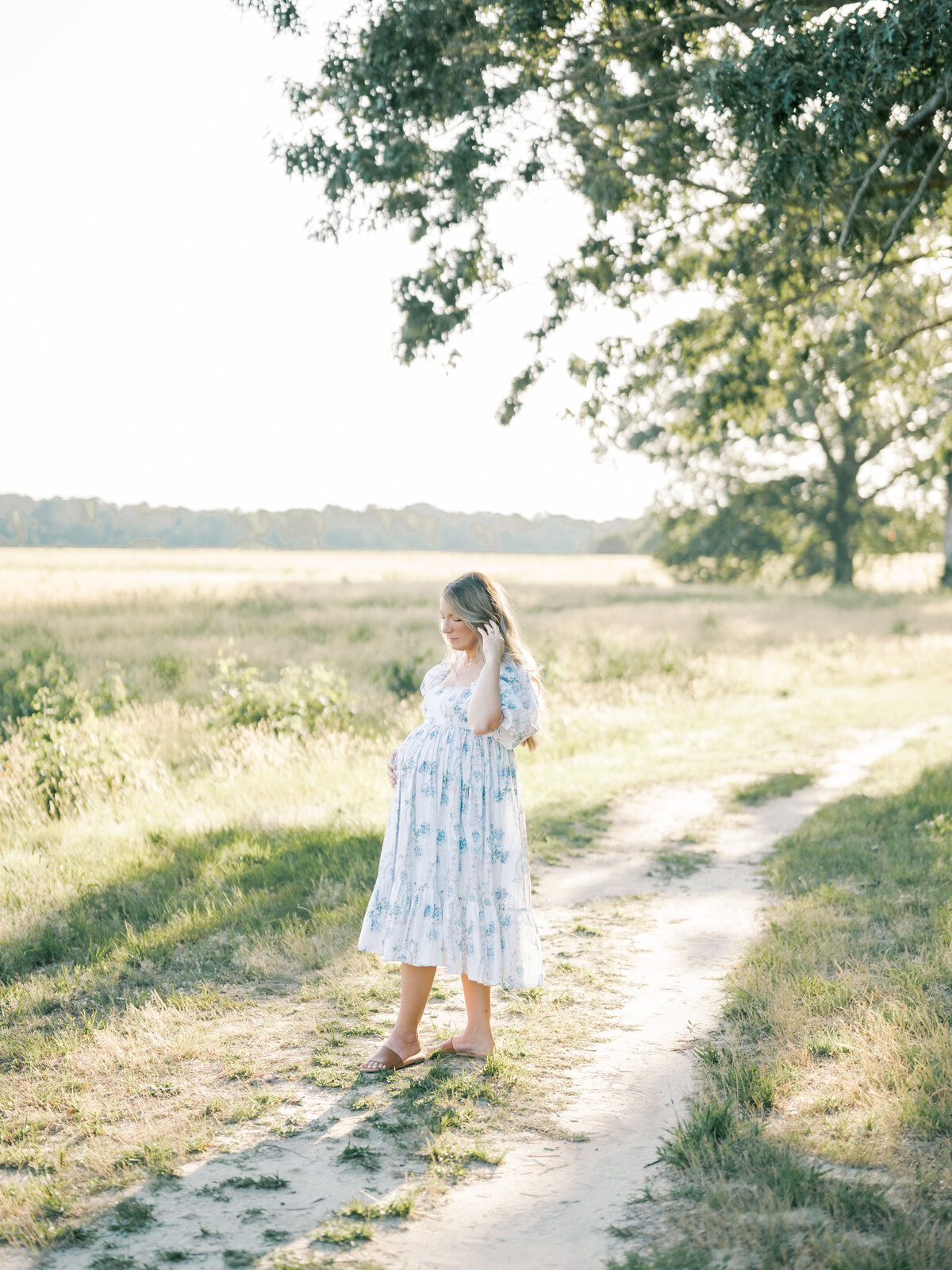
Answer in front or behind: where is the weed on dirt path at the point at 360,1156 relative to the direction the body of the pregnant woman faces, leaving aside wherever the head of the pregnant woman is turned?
in front

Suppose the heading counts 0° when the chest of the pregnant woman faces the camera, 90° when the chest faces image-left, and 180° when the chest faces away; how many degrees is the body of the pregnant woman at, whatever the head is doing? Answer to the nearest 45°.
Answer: approximately 45°

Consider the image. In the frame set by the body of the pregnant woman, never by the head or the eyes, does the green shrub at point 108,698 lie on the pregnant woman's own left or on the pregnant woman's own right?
on the pregnant woman's own right

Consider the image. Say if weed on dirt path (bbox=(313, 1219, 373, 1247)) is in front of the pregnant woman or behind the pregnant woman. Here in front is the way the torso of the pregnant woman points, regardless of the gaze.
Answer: in front

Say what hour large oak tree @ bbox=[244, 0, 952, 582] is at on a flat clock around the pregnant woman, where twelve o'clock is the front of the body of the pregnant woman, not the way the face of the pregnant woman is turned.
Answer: The large oak tree is roughly at 5 o'clock from the pregnant woman.

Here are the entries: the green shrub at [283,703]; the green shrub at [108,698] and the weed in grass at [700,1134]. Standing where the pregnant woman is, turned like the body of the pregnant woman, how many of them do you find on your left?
1

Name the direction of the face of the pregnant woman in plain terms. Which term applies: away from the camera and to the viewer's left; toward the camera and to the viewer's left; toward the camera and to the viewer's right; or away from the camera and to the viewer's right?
toward the camera and to the viewer's left

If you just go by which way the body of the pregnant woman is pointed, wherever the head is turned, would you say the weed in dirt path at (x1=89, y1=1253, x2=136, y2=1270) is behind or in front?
in front

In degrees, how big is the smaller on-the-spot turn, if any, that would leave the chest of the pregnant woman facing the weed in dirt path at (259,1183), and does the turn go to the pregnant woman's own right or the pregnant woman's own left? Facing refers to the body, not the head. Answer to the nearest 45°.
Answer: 0° — they already face it

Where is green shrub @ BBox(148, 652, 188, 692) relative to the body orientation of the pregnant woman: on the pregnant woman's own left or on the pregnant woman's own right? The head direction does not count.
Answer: on the pregnant woman's own right

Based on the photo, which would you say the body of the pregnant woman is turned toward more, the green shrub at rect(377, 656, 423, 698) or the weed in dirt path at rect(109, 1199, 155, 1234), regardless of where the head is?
the weed in dirt path

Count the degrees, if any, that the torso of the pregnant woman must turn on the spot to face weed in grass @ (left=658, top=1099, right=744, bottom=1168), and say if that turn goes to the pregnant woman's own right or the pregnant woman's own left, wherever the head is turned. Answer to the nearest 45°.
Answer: approximately 90° to the pregnant woman's own left
